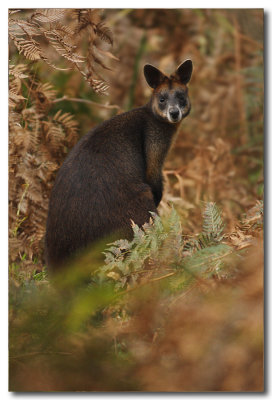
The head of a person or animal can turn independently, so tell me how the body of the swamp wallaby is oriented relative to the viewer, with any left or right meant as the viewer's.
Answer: facing to the right of the viewer

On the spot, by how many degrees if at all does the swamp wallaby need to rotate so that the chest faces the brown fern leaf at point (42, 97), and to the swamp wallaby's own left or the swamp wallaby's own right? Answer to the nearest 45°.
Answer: approximately 135° to the swamp wallaby's own left

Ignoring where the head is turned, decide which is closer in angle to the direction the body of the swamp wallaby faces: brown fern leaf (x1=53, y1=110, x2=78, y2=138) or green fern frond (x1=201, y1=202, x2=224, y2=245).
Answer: the green fern frond
